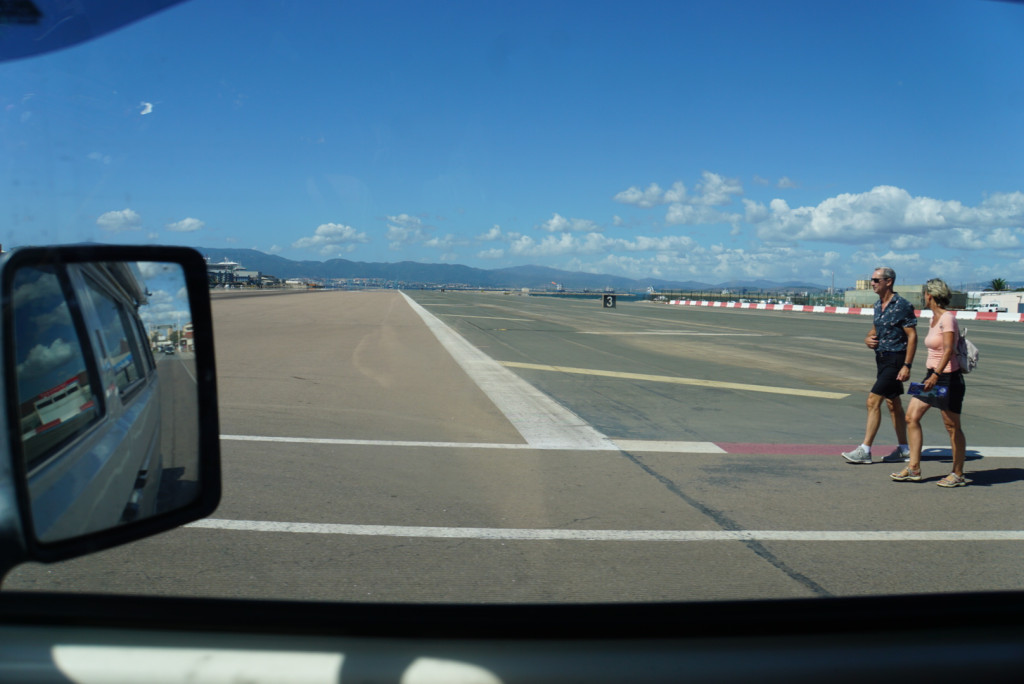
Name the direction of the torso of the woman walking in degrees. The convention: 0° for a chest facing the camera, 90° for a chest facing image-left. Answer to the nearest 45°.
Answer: approximately 90°

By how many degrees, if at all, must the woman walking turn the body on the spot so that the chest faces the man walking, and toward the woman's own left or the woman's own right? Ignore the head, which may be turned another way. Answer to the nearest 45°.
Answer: approximately 45° to the woman's own right
